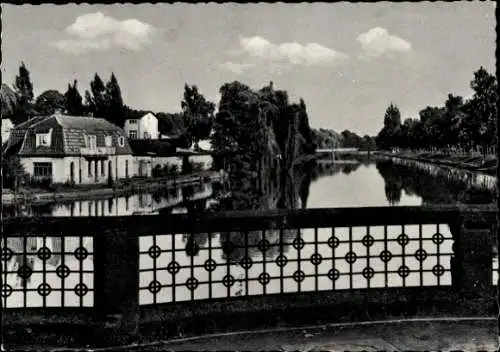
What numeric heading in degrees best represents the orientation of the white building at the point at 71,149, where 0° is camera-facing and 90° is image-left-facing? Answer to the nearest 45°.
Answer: approximately 315°

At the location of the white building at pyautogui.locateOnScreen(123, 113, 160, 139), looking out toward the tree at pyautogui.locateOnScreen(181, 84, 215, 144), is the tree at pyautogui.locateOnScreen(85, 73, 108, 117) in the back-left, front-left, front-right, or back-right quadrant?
back-left

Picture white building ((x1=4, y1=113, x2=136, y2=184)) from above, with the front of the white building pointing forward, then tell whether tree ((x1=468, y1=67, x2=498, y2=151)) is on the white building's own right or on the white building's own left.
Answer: on the white building's own left
